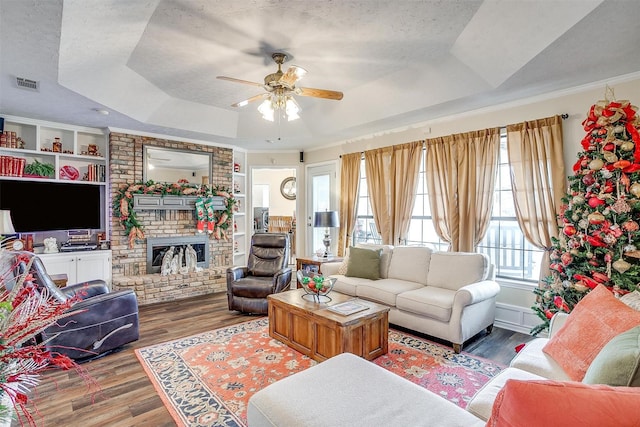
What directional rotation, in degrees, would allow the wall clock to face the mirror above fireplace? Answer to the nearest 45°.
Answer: approximately 45° to its right

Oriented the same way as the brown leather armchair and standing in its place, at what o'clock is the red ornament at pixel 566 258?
The red ornament is roughly at 9 o'clock from the brown leather armchair.

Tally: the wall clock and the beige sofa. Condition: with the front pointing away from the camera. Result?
0

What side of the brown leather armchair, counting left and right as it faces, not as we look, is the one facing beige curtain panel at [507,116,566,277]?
left

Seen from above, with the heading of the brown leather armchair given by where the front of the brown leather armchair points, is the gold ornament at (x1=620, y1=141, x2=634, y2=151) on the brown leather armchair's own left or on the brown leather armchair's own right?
on the brown leather armchair's own left

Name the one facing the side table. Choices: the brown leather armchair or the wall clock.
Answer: the wall clock

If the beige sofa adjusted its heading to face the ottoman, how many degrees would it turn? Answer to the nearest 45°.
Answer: approximately 45° to its left

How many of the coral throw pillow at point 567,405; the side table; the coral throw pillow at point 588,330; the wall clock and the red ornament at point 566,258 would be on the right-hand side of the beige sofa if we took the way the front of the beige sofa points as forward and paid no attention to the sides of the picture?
2

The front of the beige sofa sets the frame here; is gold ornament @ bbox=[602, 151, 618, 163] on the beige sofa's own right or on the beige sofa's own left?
on the beige sofa's own left

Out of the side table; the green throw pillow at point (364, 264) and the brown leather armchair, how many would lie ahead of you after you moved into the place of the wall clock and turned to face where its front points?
3
